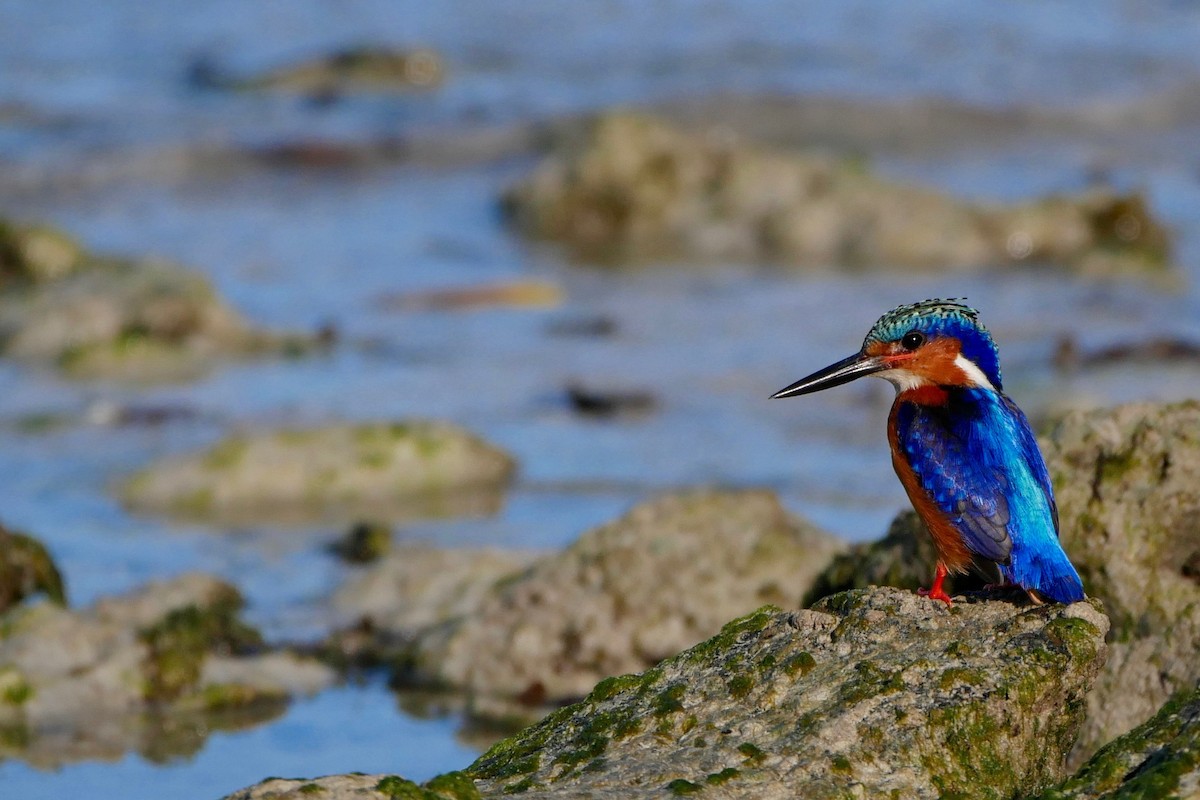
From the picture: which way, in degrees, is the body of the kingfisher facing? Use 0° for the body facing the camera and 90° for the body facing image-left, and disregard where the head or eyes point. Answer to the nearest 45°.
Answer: approximately 135°

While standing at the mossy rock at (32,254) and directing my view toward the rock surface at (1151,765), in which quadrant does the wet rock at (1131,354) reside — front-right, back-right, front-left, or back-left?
front-left

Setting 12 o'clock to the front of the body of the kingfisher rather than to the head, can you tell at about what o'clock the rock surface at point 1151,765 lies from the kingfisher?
The rock surface is roughly at 7 o'clock from the kingfisher.

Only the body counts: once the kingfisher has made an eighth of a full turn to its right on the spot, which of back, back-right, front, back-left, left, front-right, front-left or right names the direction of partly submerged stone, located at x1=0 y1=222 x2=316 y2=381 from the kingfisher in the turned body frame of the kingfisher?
front-left

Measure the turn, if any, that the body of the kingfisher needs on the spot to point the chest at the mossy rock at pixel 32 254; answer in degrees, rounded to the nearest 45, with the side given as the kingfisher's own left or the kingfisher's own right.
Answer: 0° — it already faces it

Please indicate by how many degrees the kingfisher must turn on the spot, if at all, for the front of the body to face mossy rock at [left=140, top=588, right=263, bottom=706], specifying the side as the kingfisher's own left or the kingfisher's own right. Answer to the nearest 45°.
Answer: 0° — it already faces it

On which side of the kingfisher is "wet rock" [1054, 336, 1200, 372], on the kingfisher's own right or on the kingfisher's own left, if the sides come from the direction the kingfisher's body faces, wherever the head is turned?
on the kingfisher's own right

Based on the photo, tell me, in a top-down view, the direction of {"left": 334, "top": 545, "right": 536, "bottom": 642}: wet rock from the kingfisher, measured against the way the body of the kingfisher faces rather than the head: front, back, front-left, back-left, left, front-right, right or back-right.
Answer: front

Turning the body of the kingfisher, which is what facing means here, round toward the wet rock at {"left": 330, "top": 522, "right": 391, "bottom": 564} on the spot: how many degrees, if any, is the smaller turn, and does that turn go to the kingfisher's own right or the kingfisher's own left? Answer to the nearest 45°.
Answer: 0° — it already faces it

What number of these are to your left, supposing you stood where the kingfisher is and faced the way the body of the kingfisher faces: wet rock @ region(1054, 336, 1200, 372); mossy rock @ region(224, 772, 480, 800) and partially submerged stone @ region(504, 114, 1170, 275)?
1

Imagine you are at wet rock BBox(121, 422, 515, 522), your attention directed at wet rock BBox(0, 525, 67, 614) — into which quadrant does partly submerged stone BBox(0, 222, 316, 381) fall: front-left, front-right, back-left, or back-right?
back-right

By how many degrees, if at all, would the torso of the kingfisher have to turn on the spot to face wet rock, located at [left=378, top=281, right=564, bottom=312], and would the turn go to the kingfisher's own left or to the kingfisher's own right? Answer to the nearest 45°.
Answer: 0° — it already faces it

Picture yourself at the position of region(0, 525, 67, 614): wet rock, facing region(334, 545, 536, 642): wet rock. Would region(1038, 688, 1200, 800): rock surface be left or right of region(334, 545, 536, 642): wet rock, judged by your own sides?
right
